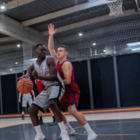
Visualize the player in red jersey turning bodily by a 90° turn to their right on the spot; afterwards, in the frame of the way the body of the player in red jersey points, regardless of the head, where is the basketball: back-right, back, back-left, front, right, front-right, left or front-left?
front-left

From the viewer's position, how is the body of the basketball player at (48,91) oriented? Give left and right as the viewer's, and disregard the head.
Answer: facing the viewer and to the left of the viewer

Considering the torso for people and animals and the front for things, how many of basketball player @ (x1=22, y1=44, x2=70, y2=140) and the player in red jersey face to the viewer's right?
0

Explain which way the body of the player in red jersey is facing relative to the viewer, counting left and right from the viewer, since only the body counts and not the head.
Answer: facing to the left of the viewer
